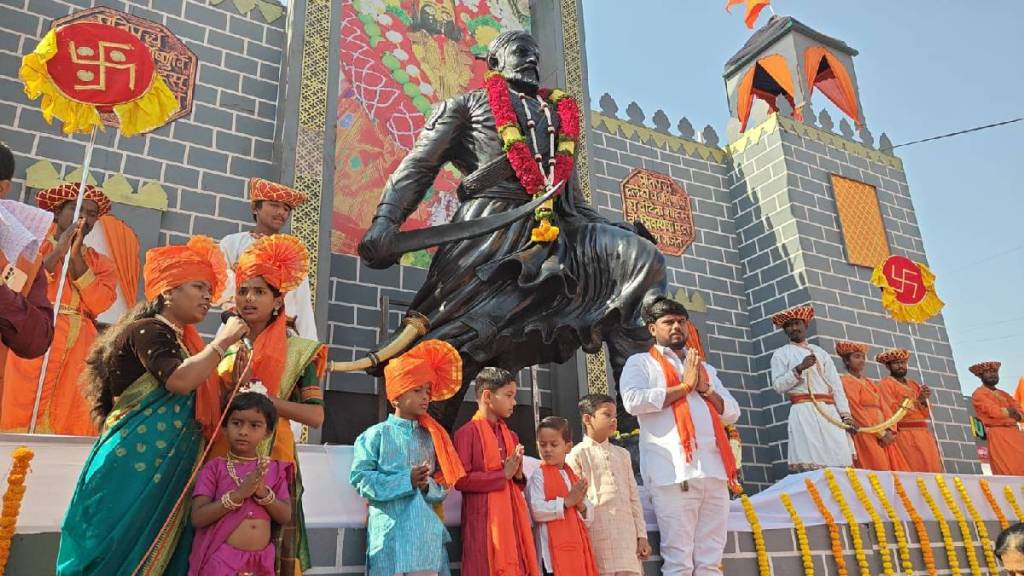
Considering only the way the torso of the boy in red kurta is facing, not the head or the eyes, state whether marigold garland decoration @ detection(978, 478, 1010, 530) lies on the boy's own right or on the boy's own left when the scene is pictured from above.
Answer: on the boy's own left

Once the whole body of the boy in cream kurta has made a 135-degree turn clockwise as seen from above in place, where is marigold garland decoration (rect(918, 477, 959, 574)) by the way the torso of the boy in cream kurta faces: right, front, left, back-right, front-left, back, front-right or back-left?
back-right

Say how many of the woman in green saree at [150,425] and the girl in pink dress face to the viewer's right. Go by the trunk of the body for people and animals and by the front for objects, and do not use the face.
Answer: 1

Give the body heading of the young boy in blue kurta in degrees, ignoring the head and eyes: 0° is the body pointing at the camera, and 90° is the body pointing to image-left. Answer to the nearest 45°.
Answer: approximately 315°

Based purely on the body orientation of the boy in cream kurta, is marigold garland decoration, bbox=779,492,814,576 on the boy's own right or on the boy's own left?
on the boy's own left

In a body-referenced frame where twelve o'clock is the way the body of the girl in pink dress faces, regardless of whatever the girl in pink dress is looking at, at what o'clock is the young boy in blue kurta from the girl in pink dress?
The young boy in blue kurta is roughly at 8 o'clock from the girl in pink dress.

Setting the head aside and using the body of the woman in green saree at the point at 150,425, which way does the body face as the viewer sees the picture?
to the viewer's right
